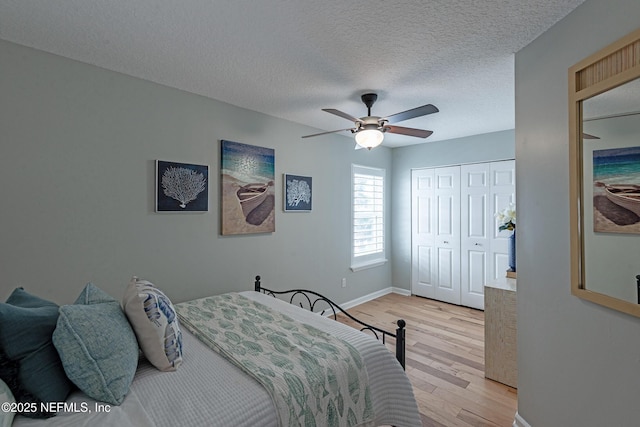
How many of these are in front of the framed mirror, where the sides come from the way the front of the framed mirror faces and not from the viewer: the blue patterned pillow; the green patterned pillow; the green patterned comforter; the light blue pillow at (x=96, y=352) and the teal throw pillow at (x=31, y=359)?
5

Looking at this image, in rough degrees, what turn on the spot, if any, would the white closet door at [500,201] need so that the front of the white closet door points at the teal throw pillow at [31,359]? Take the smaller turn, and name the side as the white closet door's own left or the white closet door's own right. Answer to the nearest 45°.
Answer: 0° — it already faces it

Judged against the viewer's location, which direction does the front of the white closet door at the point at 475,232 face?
facing the viewer

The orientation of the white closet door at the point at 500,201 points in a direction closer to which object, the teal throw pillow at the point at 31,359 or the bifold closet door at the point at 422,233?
the teal throw pillow

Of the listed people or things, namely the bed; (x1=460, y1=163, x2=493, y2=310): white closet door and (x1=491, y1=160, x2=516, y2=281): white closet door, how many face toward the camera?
2

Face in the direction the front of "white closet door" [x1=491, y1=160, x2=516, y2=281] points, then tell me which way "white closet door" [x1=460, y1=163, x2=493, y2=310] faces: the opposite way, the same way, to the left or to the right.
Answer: the same way

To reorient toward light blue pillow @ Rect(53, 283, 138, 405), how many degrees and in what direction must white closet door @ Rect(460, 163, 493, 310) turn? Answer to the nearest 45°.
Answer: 0° — it already faces it

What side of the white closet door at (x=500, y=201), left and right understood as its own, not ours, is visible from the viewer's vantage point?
front

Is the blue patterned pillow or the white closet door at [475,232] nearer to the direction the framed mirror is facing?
the blue patterned pillow

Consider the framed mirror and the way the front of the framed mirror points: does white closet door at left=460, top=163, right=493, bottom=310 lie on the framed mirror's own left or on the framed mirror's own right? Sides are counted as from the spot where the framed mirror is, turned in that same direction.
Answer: on the framed mirror's own right

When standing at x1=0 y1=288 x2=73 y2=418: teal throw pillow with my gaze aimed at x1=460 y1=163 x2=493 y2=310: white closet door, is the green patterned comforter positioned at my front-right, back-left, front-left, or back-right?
front-right

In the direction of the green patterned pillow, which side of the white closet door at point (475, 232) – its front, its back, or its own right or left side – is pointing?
front

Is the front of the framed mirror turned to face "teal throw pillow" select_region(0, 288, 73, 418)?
yes
